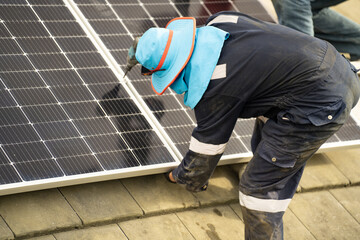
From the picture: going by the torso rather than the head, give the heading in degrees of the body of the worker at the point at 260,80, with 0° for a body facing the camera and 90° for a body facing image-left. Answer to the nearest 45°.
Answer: approximately 90°

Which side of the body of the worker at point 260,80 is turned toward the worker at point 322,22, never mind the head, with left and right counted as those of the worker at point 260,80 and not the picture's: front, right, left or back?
right
